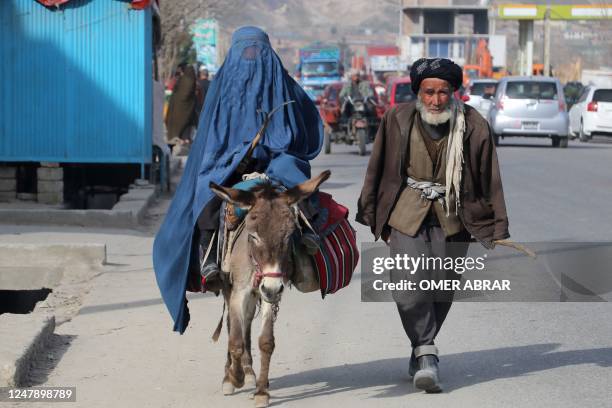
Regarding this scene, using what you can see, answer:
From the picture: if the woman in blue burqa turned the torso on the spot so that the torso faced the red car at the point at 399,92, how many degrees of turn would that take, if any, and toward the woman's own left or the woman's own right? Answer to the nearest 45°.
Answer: approximately 180°

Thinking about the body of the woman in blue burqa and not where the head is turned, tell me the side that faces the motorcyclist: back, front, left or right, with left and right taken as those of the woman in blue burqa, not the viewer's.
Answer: back

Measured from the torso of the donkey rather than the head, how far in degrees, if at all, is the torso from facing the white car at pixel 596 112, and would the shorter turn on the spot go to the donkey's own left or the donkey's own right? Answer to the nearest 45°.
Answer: approximately 180°

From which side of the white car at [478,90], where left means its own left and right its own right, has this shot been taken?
back

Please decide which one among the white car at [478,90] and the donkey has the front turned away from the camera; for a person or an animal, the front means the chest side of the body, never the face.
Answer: the white car

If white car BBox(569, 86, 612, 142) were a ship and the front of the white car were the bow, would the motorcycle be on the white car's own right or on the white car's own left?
on the white car's own left

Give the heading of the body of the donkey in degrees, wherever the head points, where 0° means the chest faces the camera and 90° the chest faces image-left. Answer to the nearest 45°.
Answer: approximately 0°

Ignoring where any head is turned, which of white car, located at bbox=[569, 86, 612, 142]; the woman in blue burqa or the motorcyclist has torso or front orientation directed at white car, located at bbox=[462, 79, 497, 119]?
white car, located at bbox=[569, 86, 612, 142]

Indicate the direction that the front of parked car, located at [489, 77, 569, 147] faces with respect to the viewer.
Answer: facing away from the viewer

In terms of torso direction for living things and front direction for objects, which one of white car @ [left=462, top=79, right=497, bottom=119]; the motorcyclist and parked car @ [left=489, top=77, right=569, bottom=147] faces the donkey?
the motorcyclist

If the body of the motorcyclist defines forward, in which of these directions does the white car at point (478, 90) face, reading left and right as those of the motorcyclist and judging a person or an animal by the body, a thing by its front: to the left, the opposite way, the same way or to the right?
the opposite way

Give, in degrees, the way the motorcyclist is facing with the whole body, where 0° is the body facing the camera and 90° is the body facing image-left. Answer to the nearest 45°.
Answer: approximately 0°

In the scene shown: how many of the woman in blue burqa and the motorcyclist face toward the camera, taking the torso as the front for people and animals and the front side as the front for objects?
2

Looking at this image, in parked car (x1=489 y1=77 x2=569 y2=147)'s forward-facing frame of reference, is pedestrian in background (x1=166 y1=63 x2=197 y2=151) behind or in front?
behind
